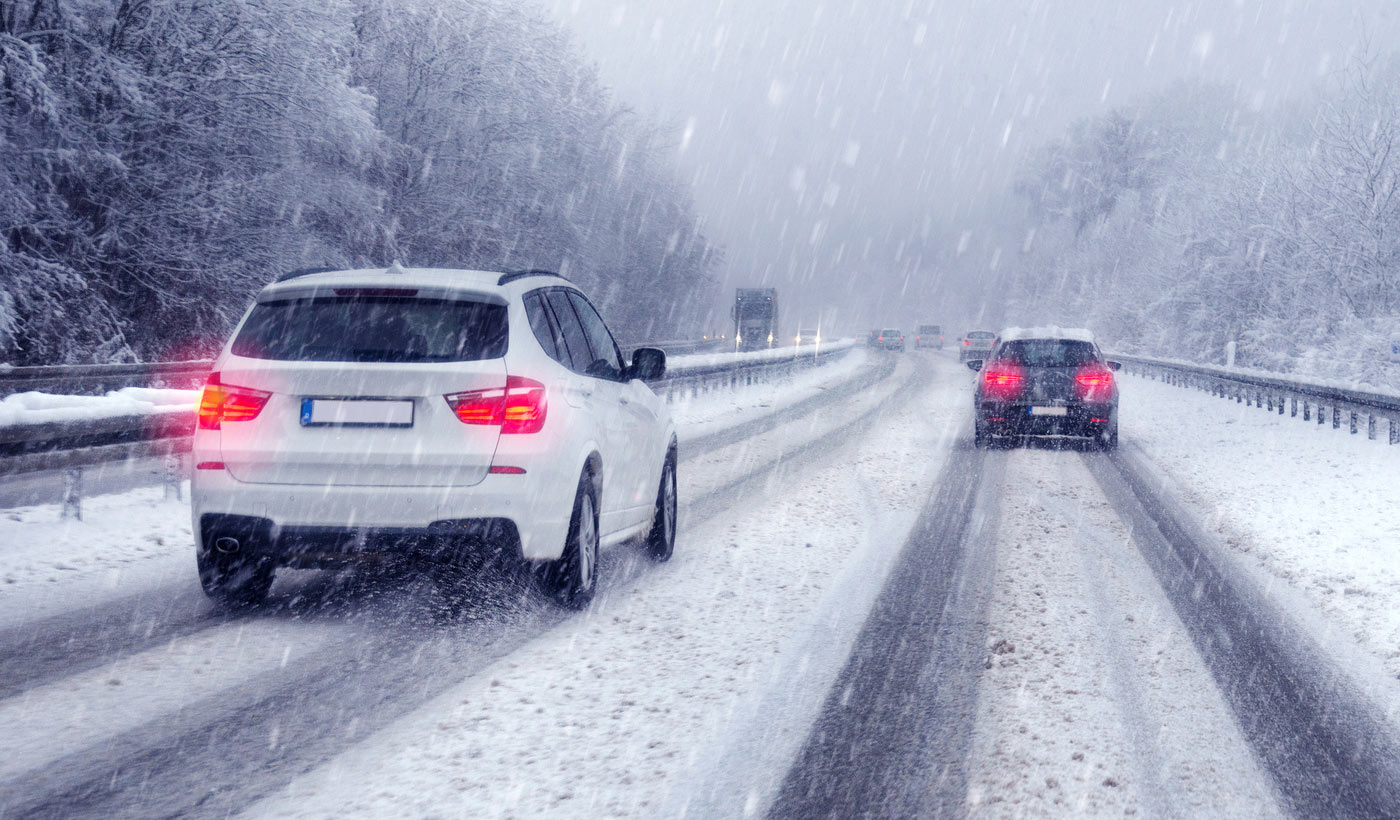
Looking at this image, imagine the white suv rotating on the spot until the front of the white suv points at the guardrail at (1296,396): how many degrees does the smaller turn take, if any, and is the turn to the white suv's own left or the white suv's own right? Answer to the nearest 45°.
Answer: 0° — it already faces it

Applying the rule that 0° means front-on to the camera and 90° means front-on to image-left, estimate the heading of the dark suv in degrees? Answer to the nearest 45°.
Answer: approximately 180°

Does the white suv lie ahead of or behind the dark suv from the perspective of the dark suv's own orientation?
behind

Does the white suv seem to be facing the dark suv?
yes

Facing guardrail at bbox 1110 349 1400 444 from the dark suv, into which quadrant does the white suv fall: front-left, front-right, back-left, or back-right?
back-right

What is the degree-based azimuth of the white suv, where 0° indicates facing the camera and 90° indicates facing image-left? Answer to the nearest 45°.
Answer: approximately 225°

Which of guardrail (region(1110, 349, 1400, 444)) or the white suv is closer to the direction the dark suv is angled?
the guardrail

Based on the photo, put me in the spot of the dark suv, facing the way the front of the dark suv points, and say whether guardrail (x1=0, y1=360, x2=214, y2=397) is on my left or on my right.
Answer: on my left

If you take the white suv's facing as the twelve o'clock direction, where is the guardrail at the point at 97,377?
The guardrail is roughly at 10 o'clock from the white suv.

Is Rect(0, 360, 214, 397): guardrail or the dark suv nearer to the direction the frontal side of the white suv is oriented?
the dark suv
